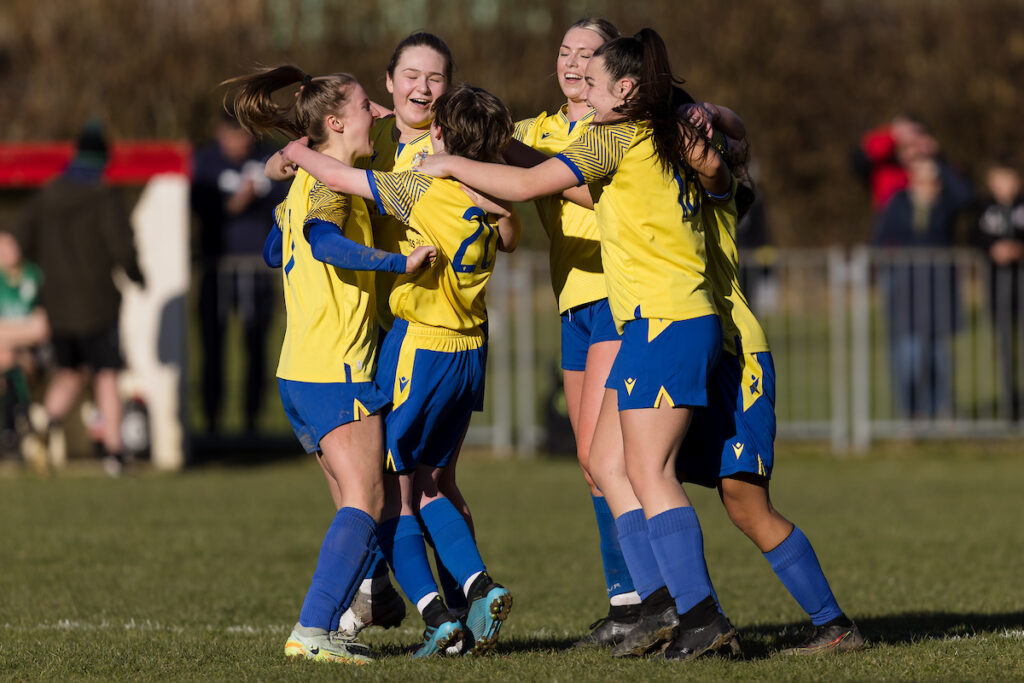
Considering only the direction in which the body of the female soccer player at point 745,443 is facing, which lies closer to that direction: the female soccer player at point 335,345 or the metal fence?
the female soccer player

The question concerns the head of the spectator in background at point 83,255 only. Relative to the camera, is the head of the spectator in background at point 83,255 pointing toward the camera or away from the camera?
away from the camera

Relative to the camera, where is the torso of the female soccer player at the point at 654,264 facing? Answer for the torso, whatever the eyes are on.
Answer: to the viewer's left

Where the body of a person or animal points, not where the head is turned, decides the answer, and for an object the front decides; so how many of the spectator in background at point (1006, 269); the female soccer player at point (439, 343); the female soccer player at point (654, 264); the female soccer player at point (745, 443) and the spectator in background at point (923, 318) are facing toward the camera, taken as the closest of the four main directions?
2

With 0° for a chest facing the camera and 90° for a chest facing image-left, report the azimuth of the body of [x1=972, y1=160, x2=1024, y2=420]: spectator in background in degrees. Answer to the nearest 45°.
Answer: approximately 0°

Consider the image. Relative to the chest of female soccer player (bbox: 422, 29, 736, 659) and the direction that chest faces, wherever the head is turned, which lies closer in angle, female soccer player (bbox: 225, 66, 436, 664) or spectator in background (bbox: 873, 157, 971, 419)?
the female soccer player

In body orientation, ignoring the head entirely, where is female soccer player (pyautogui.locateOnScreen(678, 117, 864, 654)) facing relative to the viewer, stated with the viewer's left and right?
facing to the left of the viewer
